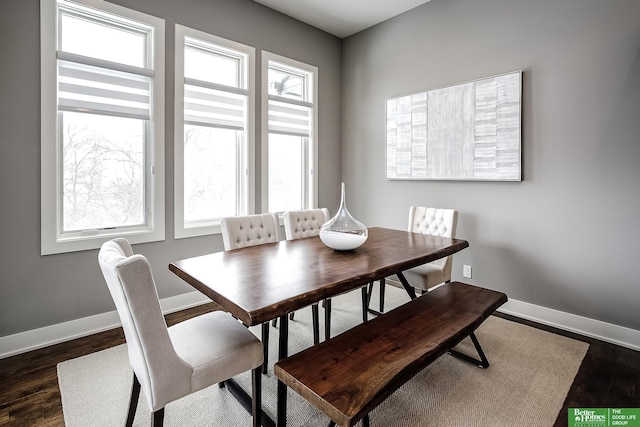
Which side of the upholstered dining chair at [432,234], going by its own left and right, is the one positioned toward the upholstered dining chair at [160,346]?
front

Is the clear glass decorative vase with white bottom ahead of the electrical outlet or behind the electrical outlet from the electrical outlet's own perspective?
ahead

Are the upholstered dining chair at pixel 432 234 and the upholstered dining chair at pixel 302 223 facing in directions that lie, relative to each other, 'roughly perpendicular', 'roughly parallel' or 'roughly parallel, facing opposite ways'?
roughly perpendicular

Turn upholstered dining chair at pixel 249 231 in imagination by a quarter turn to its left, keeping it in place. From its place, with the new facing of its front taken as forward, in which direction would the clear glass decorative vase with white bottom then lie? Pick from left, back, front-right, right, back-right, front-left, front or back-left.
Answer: right

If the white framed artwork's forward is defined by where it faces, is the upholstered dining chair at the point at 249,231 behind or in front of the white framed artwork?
in front

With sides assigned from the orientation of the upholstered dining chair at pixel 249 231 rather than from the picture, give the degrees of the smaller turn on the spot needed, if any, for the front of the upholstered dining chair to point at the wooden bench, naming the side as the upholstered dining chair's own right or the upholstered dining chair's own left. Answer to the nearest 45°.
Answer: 0° — it already faces it

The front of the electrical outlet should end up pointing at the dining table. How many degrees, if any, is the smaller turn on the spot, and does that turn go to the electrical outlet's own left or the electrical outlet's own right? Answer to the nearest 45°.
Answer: approximately 45° to the electrical outlet's own left

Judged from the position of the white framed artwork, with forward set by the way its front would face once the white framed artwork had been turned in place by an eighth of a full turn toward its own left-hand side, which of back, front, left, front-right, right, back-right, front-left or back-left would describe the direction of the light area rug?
front

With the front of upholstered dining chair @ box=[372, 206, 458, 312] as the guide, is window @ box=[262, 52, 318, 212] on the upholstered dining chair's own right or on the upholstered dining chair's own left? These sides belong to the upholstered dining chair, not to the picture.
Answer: on the upholstered dining chair's own right

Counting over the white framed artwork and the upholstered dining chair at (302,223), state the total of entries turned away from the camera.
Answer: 0

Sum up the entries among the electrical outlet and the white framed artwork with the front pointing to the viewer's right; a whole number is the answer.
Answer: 0

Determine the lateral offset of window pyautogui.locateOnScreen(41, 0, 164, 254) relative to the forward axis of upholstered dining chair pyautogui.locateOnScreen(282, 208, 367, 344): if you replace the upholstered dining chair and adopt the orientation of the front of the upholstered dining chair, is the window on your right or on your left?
on your right

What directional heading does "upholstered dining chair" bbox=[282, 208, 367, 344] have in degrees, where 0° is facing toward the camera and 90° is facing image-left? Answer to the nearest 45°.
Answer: approximately 315°

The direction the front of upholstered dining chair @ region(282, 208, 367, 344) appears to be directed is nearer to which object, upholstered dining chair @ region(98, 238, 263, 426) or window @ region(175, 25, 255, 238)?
the upholstered dining chair
